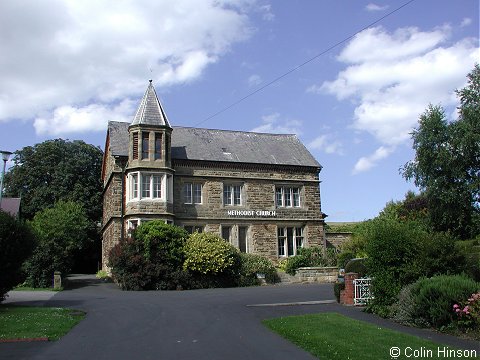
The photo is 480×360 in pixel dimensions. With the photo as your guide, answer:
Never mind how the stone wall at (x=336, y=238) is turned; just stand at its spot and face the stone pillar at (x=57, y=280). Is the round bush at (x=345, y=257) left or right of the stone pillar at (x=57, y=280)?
left

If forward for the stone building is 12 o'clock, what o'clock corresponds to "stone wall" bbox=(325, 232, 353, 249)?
The stone wall is roughly at 8 o'clock from the stone building.

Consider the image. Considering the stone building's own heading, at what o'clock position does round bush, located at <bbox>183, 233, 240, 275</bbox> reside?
The round bush is roughly at 12 o'clock from the stone building.

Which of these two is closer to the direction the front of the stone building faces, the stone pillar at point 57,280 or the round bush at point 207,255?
the round bush

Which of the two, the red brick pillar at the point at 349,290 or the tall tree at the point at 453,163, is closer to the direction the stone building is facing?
the red brick pillar

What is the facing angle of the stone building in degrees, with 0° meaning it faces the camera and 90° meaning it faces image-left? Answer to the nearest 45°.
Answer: approximately 0°

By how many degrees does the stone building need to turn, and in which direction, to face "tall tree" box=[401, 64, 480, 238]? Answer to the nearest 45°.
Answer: approximately 90° to its left
